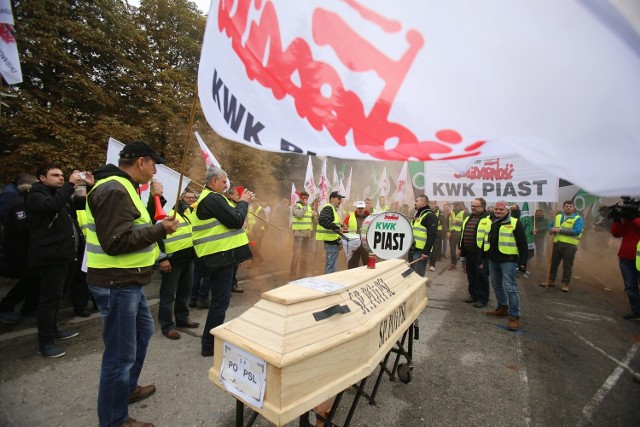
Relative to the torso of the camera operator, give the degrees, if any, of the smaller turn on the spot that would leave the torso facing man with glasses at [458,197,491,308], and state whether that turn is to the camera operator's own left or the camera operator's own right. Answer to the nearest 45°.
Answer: approximately 45° to the camera operator's own left

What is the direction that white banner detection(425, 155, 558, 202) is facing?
toward the camera

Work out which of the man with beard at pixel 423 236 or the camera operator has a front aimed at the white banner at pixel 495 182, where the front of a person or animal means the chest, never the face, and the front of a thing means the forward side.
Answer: the camera operator

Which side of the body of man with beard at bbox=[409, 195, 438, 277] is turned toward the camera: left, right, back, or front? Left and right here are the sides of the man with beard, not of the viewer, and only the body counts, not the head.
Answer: left

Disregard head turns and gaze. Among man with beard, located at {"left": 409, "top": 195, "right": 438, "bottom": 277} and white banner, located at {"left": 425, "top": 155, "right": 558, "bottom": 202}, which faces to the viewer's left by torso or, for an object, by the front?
the man with beard

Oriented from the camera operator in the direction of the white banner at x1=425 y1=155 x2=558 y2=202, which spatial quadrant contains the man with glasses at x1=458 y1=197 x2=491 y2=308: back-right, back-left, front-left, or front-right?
front-left

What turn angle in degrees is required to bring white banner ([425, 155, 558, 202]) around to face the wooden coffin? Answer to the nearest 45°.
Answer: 0° — it already faces it

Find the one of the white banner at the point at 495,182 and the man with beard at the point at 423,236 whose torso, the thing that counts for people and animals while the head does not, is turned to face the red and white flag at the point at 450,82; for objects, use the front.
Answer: the white banner

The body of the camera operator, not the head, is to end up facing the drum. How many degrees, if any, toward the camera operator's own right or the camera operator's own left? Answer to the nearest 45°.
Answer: approximately 45° to the camera operator's own left

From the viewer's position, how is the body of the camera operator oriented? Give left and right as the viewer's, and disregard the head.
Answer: facing to the left of the viewer

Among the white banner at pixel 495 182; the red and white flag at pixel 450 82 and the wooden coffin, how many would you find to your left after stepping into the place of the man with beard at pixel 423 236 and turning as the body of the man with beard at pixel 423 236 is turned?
2
